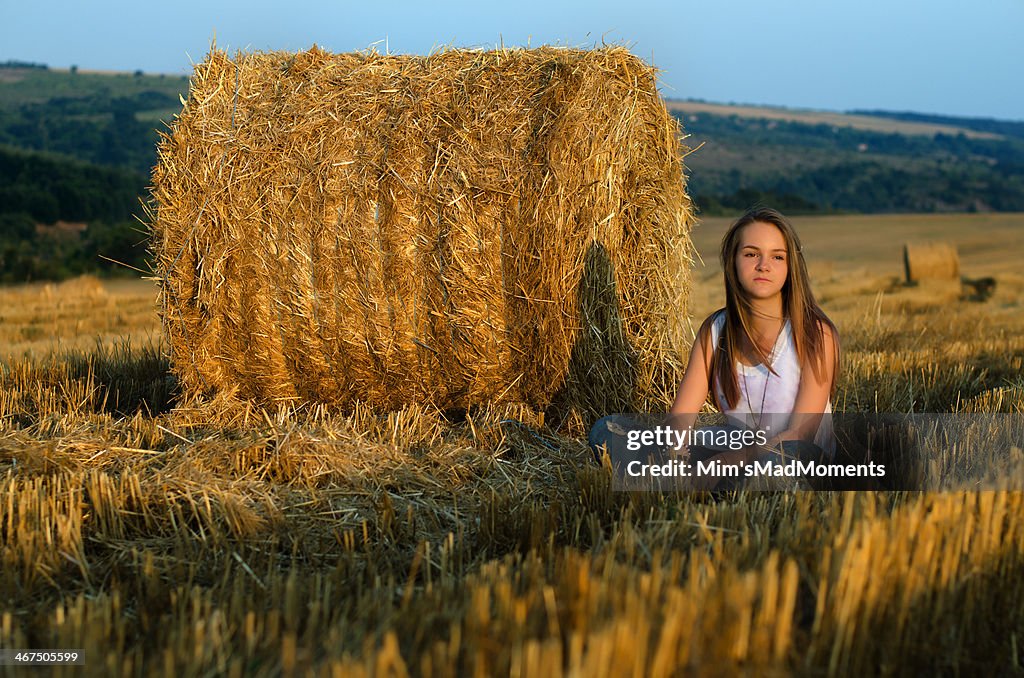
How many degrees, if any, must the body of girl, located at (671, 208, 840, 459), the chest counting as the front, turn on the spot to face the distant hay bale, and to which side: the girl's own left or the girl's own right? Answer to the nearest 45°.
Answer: approximately 180°

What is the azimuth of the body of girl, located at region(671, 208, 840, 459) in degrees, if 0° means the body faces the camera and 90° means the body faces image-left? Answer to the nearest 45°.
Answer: approximately 0°

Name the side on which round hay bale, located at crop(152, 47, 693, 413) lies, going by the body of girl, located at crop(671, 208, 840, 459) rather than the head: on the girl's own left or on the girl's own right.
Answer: on the girl's own right
